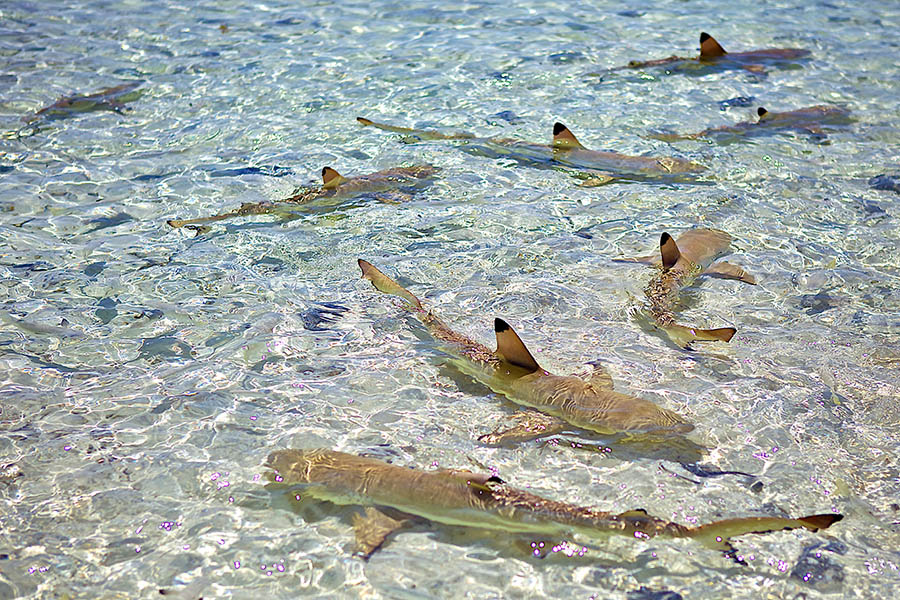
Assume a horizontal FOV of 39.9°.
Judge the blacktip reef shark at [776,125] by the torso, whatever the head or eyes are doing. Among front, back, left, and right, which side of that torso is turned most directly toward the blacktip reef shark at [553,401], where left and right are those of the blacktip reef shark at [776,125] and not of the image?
right

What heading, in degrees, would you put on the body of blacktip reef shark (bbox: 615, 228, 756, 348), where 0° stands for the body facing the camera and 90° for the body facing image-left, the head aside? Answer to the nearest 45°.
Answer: approximately 225°

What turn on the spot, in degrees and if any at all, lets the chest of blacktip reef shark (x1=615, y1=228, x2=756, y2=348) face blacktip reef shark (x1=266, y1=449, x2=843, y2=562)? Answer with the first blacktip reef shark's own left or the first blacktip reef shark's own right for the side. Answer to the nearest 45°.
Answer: approximately 135° to the first blacktip reef shark's own right

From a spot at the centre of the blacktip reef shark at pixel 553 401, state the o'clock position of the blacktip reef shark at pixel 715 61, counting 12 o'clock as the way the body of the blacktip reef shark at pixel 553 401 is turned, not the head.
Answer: the blacktip reef shark at pixel 715 61 is roughly at 8 o'clock from the blacktip reef shark at pixel 553 401.

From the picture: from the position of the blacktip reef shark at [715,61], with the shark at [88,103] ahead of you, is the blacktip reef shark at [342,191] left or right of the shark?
left

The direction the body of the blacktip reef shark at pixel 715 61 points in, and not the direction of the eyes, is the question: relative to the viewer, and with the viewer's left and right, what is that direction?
facing to the right of the viewer

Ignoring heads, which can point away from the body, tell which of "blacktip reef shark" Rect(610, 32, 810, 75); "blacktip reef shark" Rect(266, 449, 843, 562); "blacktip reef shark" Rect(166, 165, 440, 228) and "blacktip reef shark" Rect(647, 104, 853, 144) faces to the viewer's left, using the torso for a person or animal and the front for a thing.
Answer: "blacktip reef shark" Rect(266, 449, 843, 562)

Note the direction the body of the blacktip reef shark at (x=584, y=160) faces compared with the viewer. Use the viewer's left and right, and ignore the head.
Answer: facing to the right of the viewer

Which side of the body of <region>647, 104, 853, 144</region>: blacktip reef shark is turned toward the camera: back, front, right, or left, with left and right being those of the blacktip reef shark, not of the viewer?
right

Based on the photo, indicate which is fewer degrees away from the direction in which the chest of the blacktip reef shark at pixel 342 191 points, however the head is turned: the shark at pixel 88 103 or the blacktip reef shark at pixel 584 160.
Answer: the blacktip reef shark

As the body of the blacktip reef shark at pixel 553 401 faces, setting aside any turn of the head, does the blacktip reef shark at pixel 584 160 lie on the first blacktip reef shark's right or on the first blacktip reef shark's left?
on the first blacktip reef shark's left

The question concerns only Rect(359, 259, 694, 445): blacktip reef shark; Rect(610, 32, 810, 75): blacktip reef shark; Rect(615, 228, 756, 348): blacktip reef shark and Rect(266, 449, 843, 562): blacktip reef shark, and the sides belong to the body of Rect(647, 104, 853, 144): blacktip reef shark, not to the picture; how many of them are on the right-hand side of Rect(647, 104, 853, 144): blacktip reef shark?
3

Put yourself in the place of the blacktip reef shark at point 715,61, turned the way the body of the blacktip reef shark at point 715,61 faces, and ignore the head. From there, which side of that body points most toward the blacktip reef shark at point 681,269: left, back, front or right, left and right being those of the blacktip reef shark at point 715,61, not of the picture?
right

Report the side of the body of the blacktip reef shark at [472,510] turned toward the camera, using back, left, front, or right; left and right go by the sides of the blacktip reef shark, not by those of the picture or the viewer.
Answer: left
